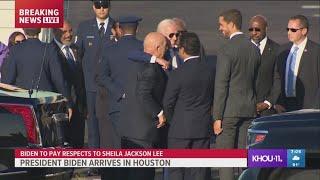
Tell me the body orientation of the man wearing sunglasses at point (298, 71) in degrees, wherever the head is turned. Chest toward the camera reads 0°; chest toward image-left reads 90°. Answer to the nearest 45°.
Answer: approximately 45°

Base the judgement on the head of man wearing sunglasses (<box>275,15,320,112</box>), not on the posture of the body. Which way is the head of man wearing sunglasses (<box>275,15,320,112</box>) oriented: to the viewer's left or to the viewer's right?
to the viewer's left

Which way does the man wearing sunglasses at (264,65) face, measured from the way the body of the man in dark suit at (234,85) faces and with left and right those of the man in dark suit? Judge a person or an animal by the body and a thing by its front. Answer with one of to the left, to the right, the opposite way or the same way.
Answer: to the left

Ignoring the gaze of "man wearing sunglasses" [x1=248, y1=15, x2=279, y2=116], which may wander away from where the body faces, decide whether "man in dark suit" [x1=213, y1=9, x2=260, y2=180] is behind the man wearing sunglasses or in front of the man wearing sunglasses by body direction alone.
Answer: in front

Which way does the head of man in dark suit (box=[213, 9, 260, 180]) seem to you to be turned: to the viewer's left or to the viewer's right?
to the viewer's left

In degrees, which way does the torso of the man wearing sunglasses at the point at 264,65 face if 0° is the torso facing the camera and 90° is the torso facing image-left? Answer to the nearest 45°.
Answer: approximately 45°

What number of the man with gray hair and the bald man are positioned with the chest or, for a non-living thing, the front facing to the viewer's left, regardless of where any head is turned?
0

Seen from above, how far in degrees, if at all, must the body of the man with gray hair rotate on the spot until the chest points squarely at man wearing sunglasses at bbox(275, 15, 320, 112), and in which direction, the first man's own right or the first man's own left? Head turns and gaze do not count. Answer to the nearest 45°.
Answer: approximately 45° to the first man's own left

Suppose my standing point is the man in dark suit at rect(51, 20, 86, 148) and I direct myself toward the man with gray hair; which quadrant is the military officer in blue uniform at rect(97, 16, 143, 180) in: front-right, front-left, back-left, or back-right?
front-right

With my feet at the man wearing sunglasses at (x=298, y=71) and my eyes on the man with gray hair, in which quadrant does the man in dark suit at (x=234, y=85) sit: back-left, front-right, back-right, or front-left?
front-left

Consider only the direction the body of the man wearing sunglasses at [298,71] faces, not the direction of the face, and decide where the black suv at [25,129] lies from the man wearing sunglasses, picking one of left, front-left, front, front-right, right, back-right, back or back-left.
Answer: front
